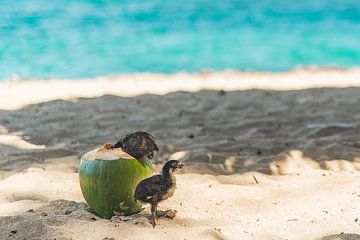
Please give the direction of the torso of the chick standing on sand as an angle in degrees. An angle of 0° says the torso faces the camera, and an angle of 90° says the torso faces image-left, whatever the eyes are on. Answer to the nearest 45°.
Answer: approximately 270°

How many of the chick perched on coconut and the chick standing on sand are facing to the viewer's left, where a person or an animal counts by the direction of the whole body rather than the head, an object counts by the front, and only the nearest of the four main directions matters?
1

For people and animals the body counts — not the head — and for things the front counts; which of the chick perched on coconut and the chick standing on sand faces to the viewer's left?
the chick perched on coconut

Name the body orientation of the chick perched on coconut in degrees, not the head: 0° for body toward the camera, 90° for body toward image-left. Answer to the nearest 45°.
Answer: approximately 90°

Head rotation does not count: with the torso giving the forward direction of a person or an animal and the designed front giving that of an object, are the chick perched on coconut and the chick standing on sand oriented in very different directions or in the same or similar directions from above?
very different directions
